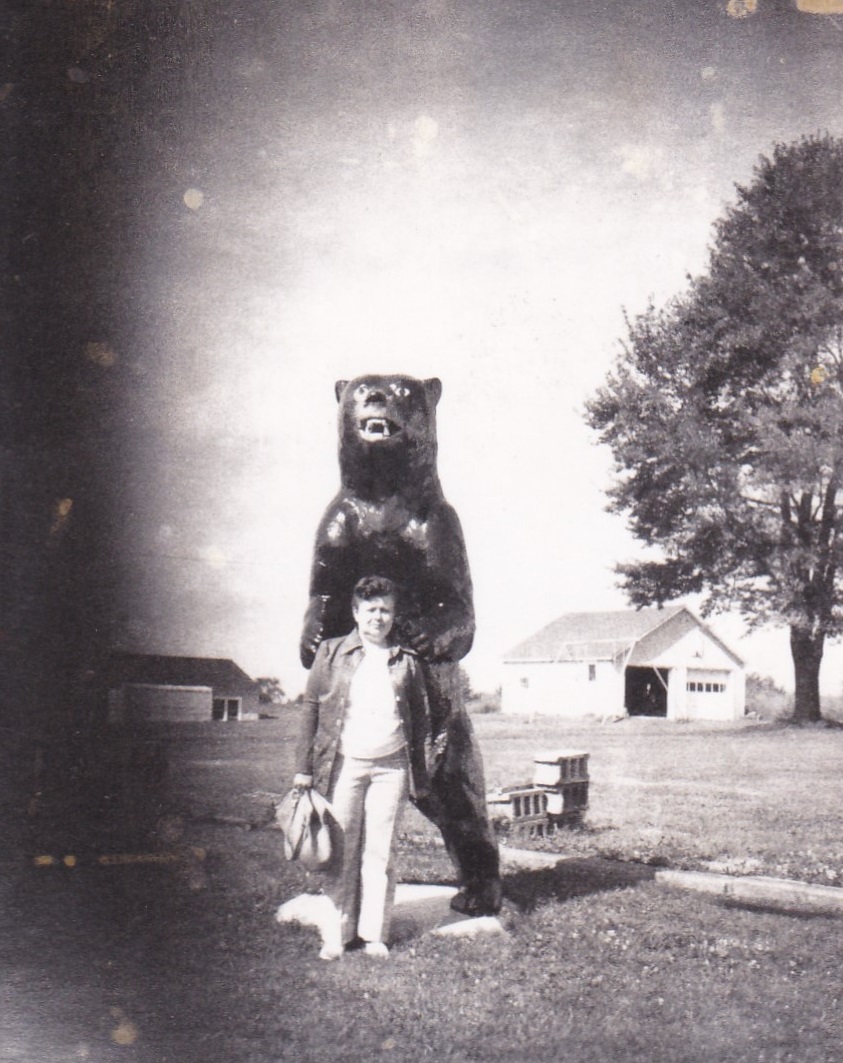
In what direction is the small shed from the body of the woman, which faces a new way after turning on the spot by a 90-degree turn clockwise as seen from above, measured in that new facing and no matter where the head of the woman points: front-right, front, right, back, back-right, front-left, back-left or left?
front-right

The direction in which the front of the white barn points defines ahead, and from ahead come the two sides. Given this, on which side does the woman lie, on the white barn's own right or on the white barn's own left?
on the white barn's own right

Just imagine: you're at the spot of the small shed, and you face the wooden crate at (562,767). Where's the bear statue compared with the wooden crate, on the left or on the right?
right

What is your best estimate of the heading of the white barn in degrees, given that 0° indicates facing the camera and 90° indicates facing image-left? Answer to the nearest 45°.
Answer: approximately 315°

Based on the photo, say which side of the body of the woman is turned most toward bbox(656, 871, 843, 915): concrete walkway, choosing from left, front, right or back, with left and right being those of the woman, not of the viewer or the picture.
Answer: left

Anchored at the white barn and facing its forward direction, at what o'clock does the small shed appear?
The small shed is roughly at 4 o'clock from the white barn.

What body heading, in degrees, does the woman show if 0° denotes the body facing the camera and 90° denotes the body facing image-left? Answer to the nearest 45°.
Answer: approximately 0°

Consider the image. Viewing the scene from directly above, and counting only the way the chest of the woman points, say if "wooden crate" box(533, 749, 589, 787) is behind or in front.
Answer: behind
